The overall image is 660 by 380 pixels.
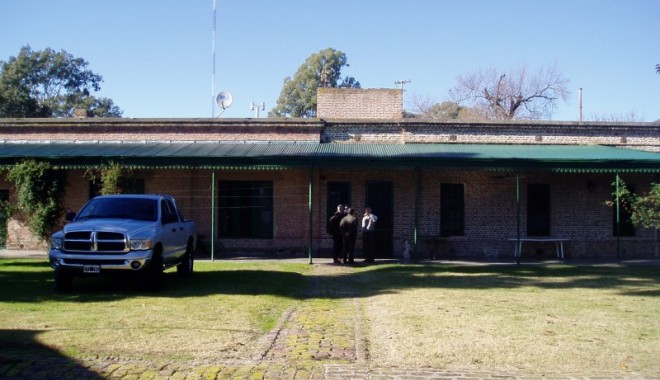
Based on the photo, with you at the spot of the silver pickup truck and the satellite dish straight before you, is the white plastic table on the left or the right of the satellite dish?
right

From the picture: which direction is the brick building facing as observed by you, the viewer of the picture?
facing the viewer

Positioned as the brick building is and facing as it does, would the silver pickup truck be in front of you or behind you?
in front

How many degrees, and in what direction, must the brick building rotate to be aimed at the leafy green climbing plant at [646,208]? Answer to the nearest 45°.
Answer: approximately 45° to its left

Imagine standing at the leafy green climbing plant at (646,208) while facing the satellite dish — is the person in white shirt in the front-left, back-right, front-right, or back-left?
front-left
